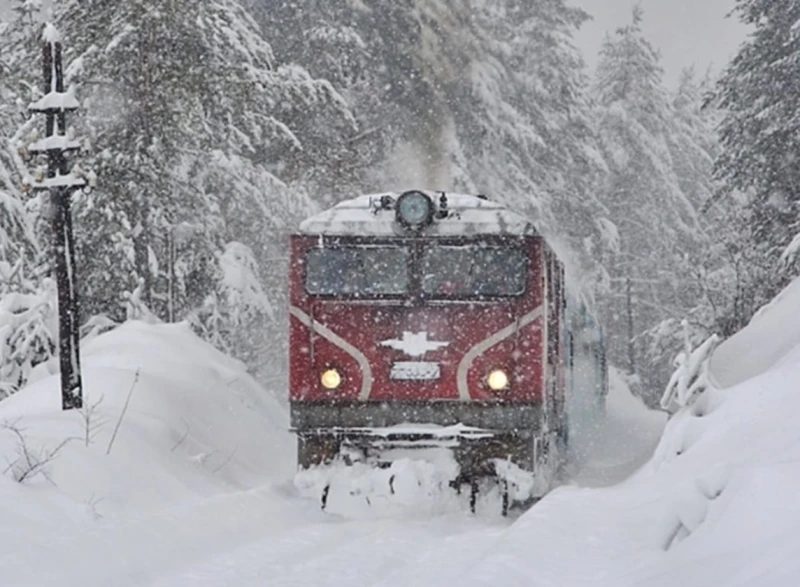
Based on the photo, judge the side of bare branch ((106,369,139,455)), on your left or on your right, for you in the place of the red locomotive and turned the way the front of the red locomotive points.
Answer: on your right

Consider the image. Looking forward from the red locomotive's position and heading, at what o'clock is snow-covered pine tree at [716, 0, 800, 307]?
The snow-covered pine tree is roughly at 7 o'clock from the red locomotive.

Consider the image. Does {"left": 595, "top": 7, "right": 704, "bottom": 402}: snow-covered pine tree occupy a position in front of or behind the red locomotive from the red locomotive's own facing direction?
behind

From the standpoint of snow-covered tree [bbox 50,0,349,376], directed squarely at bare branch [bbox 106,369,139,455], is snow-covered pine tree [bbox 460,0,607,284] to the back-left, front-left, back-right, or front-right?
back-left

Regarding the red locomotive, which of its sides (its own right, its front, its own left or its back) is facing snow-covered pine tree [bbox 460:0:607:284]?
back

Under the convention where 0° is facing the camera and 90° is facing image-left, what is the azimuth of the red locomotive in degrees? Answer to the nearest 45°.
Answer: approximately 0°

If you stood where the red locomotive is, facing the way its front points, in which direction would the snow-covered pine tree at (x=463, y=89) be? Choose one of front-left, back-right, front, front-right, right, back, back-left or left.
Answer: back

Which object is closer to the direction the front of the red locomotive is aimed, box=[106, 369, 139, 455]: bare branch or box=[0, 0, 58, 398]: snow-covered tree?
the bare branch
